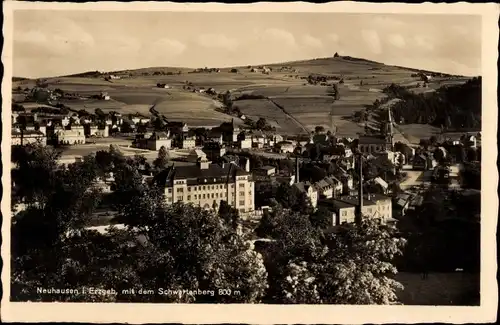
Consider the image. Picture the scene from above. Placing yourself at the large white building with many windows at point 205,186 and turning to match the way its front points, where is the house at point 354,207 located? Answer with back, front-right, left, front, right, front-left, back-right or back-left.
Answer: left

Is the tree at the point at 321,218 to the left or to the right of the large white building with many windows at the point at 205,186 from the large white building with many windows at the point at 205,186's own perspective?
on its left

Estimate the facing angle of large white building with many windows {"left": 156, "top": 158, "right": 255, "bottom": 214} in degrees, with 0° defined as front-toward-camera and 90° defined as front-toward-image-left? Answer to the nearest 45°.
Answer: approximately 0°

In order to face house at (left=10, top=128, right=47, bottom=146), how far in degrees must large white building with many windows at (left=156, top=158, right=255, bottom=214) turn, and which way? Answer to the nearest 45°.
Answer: approximately 90° to its right

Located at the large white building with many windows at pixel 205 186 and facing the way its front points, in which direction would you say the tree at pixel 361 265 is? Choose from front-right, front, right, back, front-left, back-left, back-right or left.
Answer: front

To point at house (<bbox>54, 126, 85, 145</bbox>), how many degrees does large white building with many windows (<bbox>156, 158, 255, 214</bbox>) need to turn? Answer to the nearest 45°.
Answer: approximately 90° to its right
